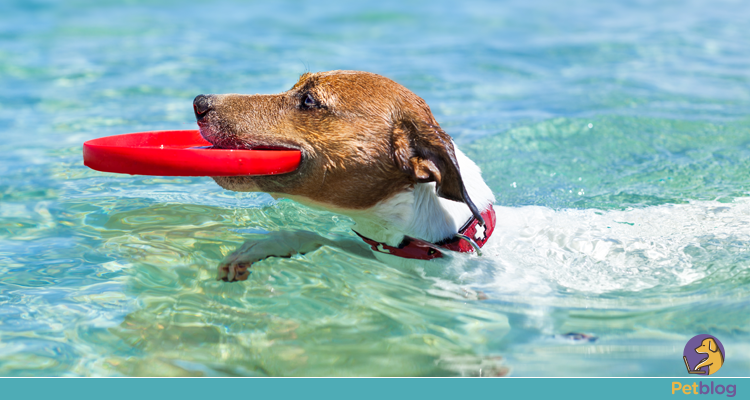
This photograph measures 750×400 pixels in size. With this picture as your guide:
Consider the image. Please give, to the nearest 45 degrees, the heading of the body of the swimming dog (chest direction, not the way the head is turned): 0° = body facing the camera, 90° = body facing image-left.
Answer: approximately 90°
